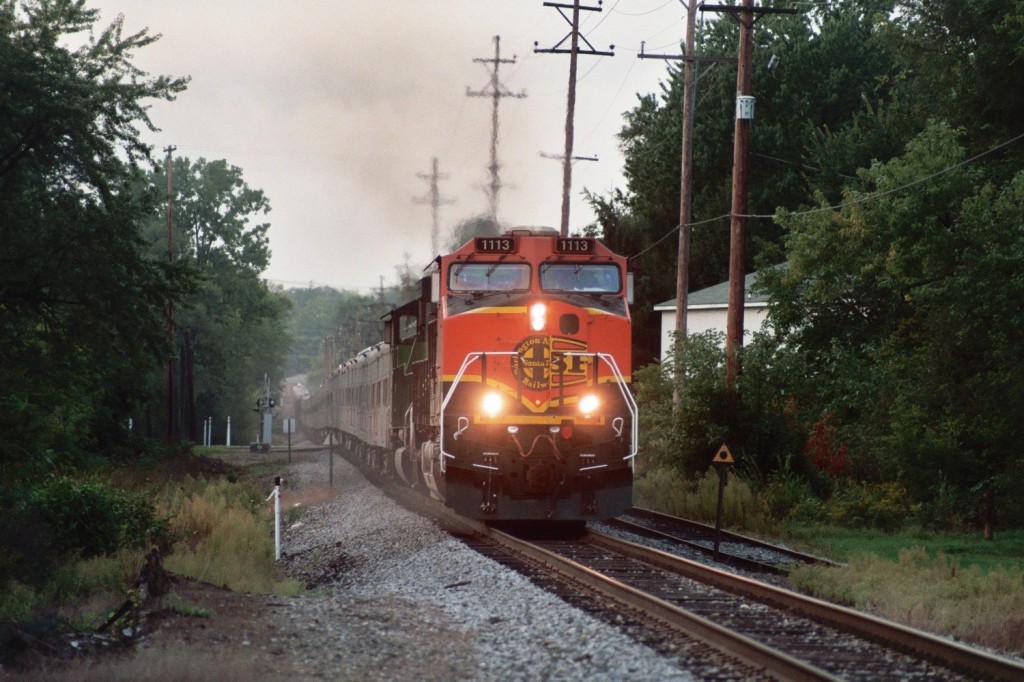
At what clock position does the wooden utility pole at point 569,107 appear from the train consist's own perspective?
The wooden utility pole is roughly at 6 o'clock from the train consist.

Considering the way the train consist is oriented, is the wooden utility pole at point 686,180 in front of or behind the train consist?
behind

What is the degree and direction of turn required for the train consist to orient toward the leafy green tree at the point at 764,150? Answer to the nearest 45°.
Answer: approximately 180°

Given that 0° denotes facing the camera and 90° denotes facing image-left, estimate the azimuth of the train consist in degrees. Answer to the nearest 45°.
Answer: approximately 0°

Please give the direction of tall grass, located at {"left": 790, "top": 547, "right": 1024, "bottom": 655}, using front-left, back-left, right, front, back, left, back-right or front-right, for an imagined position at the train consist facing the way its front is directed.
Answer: front-left

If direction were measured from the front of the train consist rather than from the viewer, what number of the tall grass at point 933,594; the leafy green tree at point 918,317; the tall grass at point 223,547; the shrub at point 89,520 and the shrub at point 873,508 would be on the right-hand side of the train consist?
2

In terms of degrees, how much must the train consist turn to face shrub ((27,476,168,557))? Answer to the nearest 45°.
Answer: approximately 90° to its right

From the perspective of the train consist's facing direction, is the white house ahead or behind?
behind
